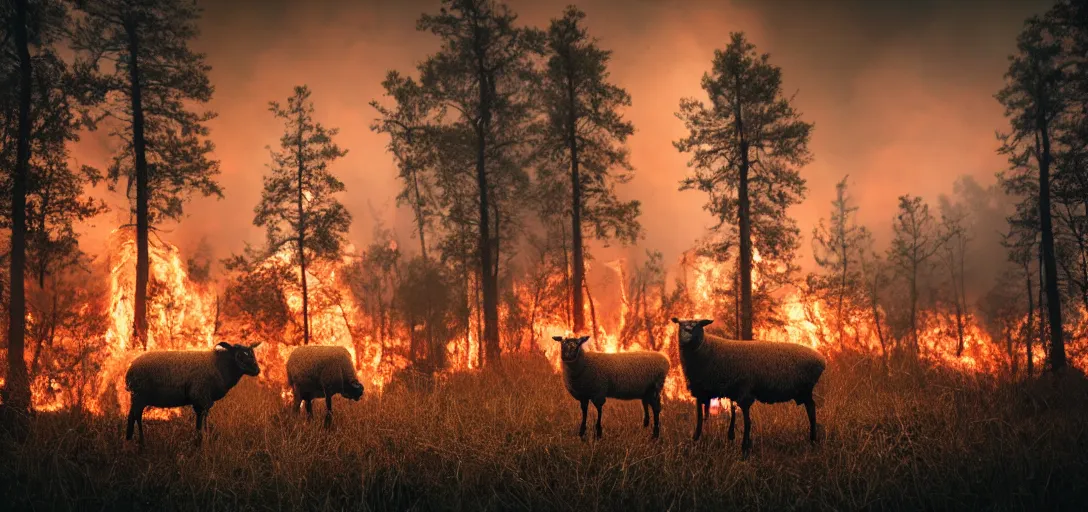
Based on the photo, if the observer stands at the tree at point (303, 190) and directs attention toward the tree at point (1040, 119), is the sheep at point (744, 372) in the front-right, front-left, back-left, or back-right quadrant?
front-right

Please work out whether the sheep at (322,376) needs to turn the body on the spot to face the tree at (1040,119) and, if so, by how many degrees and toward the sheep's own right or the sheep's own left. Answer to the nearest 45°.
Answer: approximately 45° to the sheep's own left

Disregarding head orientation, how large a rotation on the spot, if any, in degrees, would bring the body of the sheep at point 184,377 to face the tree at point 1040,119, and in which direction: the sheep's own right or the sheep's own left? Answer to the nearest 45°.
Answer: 0° — it already faces it

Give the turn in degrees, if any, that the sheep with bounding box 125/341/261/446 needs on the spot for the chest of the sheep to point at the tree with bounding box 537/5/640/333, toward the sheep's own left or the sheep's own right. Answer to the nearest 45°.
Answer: approximately 45° to the sheep's own left

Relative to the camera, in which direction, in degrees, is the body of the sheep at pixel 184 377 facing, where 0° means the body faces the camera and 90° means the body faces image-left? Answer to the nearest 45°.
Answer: approximately 270°

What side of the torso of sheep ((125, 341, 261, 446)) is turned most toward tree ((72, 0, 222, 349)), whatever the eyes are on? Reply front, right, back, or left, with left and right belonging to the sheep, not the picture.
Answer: left

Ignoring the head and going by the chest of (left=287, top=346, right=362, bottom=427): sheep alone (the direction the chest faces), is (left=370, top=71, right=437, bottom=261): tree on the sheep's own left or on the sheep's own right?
on the sheep's own left

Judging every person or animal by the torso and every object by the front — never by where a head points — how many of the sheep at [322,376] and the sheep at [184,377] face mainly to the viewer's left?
0

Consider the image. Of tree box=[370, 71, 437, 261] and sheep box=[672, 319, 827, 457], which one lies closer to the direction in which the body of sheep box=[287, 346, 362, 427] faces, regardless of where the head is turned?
the sheep

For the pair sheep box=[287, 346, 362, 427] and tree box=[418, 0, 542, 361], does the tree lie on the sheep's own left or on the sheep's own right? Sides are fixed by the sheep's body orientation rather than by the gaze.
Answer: on the sheep's own left

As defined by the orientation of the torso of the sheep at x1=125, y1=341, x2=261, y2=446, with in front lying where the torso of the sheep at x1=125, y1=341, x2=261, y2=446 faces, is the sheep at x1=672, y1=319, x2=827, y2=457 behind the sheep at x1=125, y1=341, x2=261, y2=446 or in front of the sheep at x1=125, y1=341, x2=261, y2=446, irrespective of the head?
in front

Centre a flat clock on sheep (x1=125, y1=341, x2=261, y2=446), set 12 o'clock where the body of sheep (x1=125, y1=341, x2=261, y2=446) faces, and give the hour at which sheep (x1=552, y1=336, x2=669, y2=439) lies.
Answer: sheep (x1=552, y1=336, x2=669, y2=439) is roughly at 1 o'clock from sheep (x1=125, y1=341, x2=261, y2=446).

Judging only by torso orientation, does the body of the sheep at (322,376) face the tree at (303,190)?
no

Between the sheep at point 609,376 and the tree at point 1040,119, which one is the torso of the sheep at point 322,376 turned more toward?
the sheep

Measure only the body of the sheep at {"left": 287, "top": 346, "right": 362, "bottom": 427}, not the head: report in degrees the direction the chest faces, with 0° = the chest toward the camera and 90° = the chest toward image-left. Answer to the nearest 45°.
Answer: approximately 315°

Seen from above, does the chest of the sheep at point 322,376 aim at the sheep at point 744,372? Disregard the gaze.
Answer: yes
